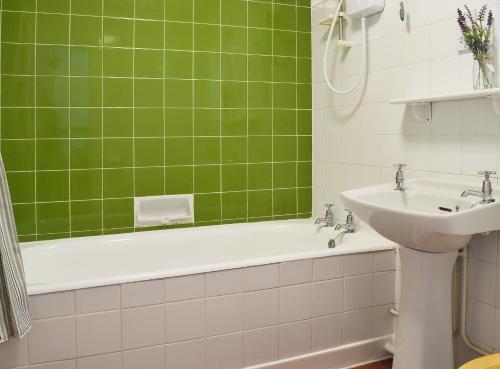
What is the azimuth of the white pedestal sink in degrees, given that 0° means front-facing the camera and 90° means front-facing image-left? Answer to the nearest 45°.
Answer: approximately 45°

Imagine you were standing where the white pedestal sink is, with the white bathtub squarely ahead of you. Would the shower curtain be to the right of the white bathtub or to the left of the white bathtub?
left

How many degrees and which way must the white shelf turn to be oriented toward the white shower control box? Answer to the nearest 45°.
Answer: approximately 90° to its right

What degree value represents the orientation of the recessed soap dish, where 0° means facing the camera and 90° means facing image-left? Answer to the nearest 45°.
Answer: approximately 0°

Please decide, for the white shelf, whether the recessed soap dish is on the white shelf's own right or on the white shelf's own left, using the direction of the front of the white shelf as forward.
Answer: on the white shelf's own right

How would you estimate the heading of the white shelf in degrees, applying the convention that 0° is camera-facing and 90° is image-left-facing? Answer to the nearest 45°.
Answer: approximately 45°
